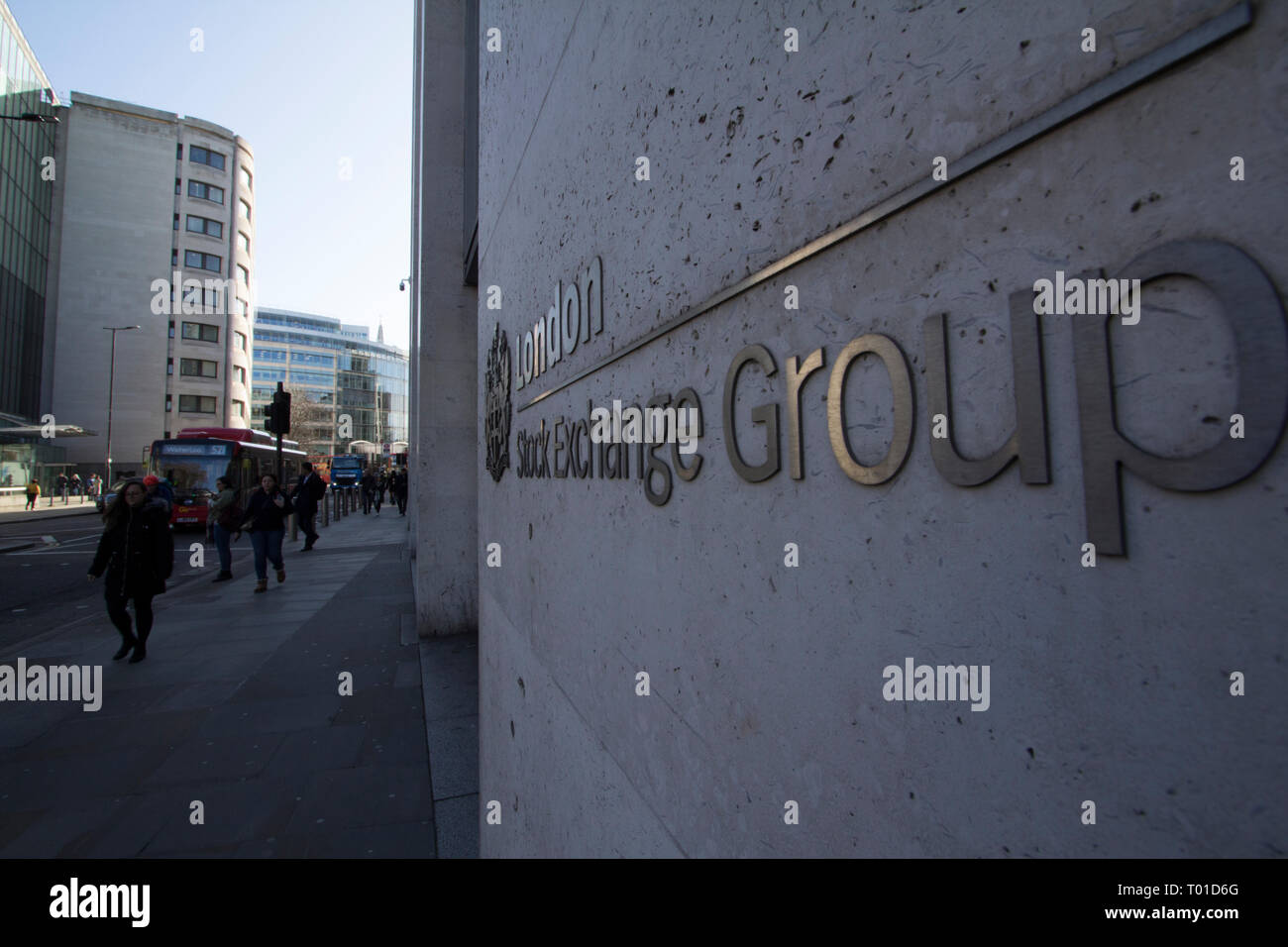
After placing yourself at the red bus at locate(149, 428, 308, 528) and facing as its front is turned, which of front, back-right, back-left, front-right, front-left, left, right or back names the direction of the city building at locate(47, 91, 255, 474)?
back-right

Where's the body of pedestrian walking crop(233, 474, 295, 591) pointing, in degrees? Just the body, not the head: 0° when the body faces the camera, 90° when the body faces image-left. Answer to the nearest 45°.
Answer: approximately 0°

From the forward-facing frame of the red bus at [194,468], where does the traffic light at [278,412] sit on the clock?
The traffic light is roughly at 10 o'clock from the red bus.

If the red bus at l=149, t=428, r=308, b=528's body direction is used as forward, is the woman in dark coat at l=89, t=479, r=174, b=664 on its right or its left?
on its left

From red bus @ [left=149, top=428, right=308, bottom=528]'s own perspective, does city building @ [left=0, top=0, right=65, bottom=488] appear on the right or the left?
on its right

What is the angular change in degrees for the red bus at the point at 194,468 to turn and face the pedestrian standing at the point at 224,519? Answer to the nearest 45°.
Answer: approximately 45° to its left

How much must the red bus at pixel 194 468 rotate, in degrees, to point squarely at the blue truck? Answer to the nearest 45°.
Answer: approximately 135° to its right

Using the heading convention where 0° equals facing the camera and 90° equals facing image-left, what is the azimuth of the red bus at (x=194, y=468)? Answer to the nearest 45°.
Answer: approximately 45°

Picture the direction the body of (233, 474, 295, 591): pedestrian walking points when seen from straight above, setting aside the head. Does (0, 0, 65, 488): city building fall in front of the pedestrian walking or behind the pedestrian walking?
behind

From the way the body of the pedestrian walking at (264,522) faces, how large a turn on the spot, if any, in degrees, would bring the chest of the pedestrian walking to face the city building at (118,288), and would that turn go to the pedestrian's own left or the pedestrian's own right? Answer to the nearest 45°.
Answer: approximately 180°
